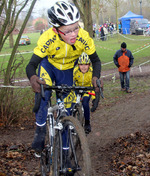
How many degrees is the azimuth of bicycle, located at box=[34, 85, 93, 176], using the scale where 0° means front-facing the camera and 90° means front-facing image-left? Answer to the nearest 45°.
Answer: approximately 0°

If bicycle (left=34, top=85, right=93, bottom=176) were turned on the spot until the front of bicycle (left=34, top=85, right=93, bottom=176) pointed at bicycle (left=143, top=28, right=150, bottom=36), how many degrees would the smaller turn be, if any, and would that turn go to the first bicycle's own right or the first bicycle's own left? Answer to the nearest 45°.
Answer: approximately 180°

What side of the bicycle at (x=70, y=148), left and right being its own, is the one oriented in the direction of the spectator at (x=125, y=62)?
back
